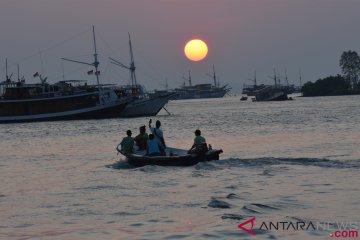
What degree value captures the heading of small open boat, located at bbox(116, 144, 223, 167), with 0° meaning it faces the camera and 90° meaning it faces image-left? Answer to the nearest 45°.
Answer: approximately 90°
